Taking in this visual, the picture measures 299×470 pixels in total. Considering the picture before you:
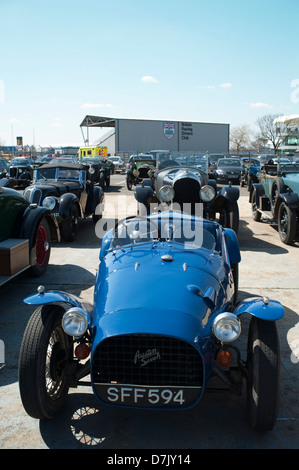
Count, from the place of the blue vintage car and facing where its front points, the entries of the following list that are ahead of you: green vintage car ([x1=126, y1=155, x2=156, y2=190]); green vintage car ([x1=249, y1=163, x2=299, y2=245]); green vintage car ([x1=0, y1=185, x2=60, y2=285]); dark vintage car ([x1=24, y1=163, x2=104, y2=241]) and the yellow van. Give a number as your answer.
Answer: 0

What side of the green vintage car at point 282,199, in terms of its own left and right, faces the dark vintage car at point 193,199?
right

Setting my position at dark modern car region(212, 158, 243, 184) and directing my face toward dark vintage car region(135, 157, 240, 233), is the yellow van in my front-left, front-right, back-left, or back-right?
back-right

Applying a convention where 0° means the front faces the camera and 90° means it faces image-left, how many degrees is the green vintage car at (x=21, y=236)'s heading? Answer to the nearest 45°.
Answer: approximately 45°

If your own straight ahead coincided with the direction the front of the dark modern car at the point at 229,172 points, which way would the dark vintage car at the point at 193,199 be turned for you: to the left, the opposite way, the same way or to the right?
the same way

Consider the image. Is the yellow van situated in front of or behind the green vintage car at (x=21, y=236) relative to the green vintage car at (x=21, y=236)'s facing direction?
behind

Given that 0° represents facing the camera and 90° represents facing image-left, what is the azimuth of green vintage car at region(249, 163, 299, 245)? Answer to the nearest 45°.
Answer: approximately 315°

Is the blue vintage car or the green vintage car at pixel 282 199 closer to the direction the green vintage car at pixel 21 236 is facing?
the blue vintage car

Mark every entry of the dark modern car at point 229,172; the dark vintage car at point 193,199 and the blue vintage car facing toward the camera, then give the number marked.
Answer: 3

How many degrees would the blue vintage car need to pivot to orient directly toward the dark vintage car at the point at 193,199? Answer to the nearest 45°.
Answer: approximately 180°

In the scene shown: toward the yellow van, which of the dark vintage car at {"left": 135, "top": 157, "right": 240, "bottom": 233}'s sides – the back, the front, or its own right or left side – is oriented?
back

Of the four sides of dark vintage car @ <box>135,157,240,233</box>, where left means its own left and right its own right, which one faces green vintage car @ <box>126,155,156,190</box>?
back

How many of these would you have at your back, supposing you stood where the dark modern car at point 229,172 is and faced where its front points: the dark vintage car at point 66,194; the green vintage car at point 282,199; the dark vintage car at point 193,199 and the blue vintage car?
0

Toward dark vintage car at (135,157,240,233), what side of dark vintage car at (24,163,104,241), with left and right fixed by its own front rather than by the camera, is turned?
left

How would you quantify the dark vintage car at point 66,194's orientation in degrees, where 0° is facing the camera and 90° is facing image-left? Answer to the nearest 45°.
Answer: approximately 45°

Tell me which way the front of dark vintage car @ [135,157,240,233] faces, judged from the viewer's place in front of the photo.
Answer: facing the viewer
